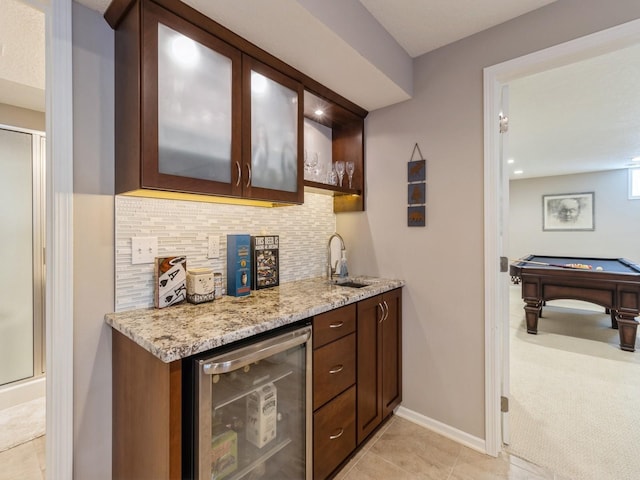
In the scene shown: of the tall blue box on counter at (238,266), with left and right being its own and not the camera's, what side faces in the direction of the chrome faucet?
left

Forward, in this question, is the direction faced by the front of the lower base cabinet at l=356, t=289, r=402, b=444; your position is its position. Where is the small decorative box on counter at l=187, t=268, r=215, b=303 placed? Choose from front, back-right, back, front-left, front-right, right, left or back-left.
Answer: right

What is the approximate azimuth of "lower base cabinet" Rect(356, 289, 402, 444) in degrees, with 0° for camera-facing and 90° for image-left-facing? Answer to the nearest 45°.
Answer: approximately 315°

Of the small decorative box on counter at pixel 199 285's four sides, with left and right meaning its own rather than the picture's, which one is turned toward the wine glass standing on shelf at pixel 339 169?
left

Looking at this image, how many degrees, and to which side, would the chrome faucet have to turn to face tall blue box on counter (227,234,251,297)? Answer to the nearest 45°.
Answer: approximately 90° to its right

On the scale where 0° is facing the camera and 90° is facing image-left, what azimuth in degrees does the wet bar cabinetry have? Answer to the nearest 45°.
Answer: approximately 315°

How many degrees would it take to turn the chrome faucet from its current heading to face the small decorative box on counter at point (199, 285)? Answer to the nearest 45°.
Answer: approximately 90° to its right

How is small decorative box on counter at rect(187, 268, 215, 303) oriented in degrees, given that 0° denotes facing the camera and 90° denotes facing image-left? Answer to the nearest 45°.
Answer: approximately 315°
